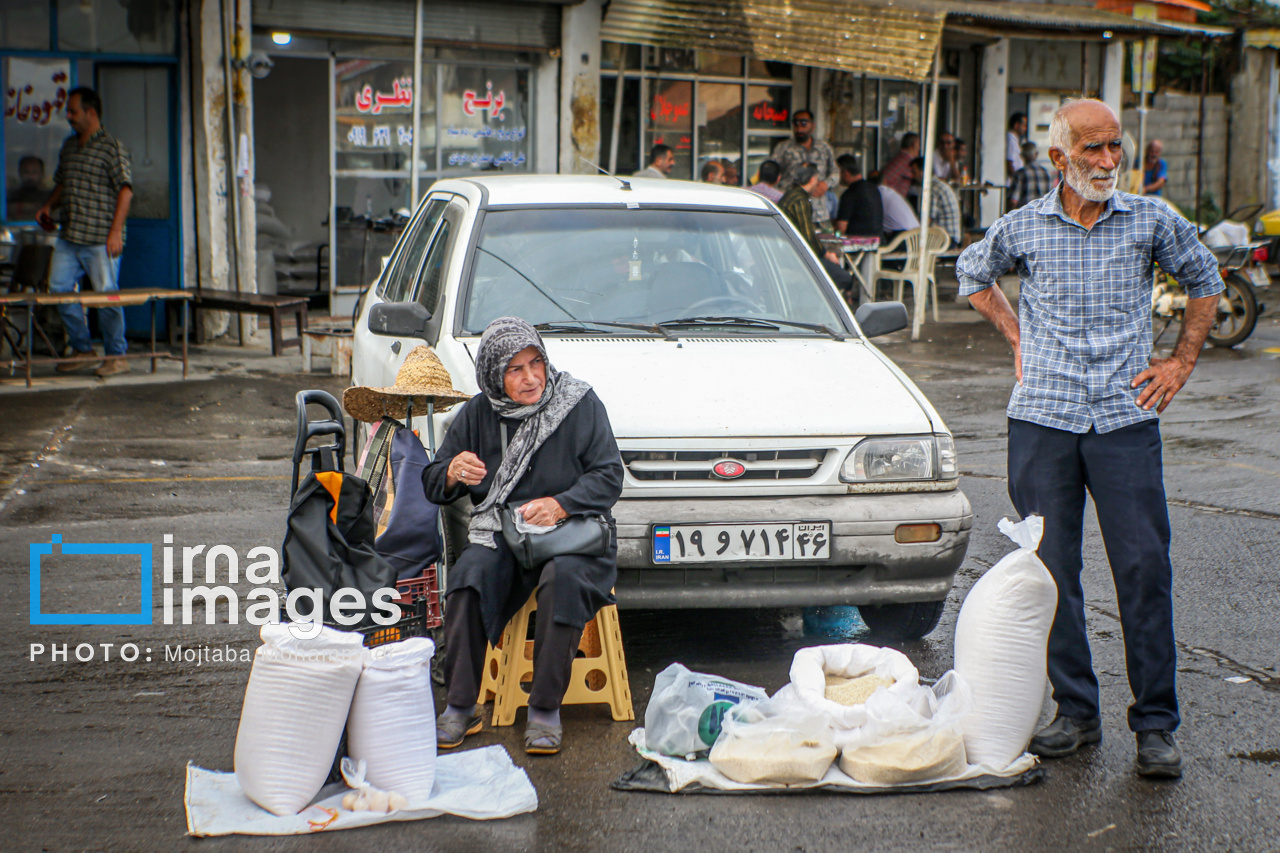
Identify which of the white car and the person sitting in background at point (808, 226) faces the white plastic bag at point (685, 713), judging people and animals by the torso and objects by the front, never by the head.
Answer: the white car

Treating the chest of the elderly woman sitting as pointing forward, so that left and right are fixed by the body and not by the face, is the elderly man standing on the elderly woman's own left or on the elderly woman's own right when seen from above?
on the elderly woman's own left

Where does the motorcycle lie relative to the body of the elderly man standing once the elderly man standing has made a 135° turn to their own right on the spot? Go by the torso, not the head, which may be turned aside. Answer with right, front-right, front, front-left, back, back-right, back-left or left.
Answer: front-right

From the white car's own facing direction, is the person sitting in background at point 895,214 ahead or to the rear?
to the rear

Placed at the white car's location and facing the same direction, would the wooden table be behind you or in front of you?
behind

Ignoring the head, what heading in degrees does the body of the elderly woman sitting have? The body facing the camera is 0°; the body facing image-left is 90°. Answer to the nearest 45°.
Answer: approximately 0°

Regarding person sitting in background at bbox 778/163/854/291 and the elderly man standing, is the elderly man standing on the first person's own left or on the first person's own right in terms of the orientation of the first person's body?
on the first person's own right

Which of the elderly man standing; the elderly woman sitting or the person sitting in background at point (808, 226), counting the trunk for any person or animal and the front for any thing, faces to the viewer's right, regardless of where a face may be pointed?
the person sitting in background

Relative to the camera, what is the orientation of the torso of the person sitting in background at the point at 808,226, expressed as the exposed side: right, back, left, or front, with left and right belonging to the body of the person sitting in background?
right

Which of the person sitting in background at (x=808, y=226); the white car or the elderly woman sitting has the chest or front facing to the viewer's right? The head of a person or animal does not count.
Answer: the person sitting in background
